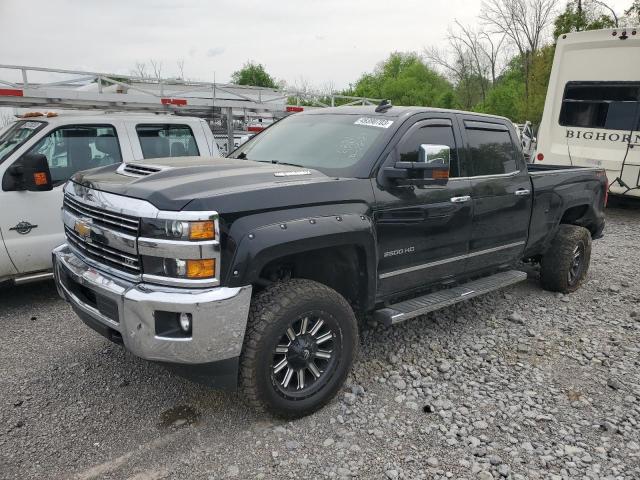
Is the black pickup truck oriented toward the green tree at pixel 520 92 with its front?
no

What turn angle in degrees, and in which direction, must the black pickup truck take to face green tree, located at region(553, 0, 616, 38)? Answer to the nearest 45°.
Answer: approximately 180°
